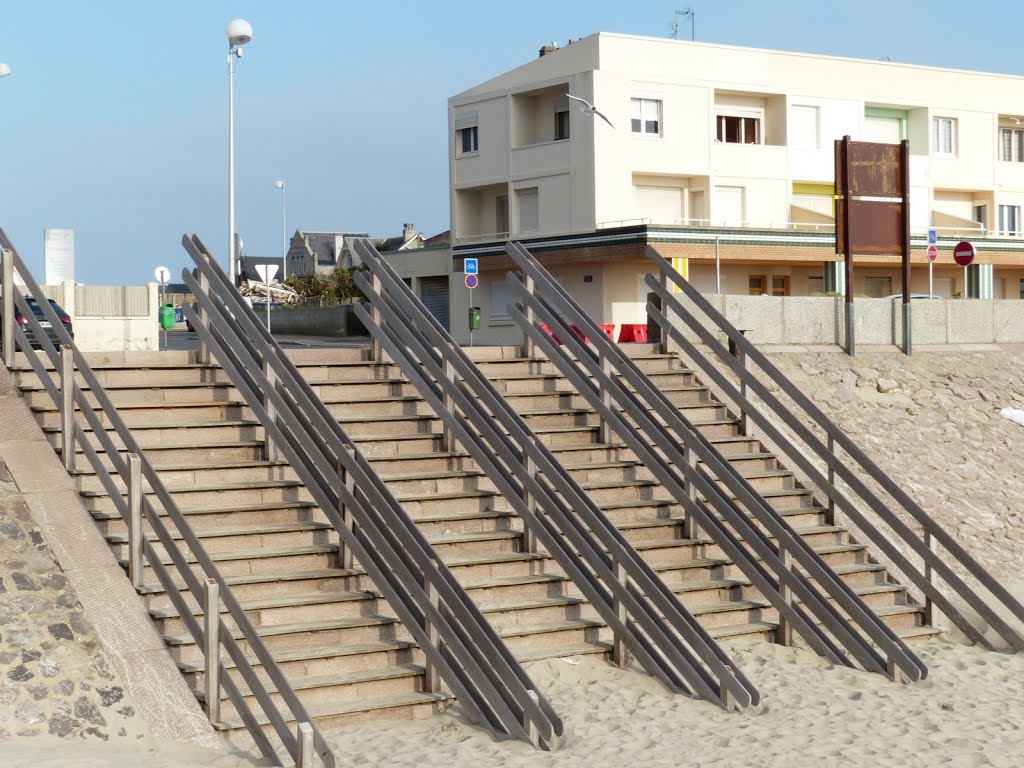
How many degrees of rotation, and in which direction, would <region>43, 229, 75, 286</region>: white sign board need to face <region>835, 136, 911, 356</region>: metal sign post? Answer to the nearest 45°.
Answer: approximately 45° to its left

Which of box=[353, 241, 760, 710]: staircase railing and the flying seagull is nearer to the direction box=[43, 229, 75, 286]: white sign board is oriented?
the staircase railing

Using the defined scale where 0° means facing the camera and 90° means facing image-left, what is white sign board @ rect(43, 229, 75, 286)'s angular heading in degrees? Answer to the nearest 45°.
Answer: approximately 0°

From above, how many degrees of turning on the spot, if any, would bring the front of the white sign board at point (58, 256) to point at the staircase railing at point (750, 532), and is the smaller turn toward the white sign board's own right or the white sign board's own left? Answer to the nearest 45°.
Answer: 0° — it already faces it

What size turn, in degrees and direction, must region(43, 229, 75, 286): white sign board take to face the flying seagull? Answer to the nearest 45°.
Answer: approximately 135° to its left

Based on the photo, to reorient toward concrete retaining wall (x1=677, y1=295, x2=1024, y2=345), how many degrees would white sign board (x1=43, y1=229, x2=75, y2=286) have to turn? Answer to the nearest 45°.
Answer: approximately 45° to its left

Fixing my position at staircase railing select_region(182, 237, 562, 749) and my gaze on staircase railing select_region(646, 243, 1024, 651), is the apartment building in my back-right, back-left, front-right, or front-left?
front-left

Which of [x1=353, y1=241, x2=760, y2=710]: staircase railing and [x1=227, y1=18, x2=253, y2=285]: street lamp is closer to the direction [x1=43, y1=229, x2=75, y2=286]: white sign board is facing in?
the staircase railing

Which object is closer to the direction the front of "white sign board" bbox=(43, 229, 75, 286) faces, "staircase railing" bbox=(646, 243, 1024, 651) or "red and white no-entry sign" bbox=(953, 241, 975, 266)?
the staircase railing

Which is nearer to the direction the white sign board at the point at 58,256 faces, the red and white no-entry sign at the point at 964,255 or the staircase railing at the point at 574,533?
the staircase railing

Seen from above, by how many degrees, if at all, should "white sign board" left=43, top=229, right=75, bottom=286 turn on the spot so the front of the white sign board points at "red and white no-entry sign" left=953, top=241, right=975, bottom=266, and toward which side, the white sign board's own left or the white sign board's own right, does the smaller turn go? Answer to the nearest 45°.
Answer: approximately 90° to the white sign board's own left

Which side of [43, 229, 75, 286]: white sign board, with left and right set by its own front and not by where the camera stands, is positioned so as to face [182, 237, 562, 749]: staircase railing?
front

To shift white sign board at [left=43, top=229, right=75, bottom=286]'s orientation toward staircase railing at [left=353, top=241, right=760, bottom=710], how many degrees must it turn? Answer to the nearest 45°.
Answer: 0° — it already faces it
